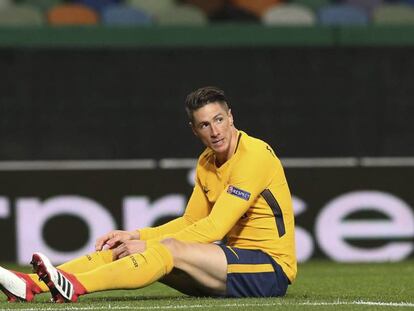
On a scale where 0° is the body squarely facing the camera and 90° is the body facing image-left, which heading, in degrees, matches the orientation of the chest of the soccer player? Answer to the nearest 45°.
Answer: approximately 90°
